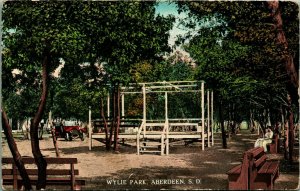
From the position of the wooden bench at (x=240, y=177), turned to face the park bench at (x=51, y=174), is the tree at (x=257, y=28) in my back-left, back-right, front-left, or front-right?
back-right

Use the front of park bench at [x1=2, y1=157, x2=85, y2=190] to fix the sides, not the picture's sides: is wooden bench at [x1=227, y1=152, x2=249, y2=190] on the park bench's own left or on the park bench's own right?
on the park bench's own right

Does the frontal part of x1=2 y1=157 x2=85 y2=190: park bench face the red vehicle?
yes

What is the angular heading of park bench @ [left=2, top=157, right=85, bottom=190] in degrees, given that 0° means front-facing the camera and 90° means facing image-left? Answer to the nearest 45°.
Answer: approximately 180°

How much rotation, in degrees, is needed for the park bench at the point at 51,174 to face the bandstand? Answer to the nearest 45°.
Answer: approximately 45° to its right

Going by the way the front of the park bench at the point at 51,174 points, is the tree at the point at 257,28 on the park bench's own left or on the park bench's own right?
on the park bench's own right

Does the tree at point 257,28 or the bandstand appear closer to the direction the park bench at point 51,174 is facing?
the bandstand

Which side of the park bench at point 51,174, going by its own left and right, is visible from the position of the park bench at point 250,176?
right

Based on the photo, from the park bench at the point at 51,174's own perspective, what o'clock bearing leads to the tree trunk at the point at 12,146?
The tree trunk is roughly at 7 o'clock from the park bench.
